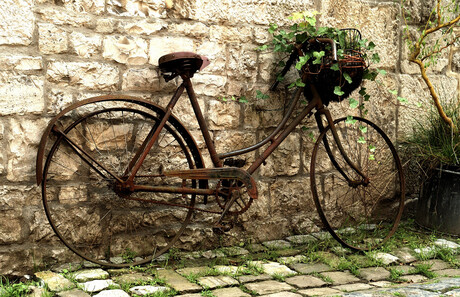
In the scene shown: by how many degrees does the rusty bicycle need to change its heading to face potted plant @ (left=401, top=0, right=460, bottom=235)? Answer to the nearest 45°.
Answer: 0° — it already faces it

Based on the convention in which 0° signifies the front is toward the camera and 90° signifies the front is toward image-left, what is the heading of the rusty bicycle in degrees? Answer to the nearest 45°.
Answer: approximately 270°
